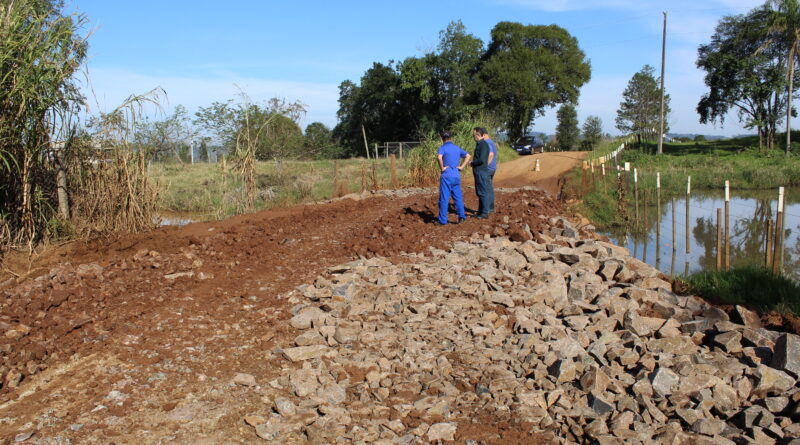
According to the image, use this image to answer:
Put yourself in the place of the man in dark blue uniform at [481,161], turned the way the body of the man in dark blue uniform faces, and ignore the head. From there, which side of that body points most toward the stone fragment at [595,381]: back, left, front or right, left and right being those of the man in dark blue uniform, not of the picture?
left

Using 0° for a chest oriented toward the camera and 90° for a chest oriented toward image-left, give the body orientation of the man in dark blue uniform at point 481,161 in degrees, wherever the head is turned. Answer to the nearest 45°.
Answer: approximately 90°

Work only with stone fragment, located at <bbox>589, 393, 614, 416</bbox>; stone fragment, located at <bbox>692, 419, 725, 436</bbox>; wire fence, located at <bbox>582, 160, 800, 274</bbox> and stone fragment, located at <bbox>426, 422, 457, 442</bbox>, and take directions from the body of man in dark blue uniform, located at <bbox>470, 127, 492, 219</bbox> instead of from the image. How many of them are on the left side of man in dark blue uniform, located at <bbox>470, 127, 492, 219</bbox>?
3

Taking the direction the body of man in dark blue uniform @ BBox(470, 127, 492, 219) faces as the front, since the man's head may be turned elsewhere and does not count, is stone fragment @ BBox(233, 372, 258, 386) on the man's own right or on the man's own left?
on the man's own left

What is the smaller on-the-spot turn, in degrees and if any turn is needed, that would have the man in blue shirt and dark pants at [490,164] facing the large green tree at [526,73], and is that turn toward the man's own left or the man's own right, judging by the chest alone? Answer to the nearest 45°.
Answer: approximately 90° to the man's own right

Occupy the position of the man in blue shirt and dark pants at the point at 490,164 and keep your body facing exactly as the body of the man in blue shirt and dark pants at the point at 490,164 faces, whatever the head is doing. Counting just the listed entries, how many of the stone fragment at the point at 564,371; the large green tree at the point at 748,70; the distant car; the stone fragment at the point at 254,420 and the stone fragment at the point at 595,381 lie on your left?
3

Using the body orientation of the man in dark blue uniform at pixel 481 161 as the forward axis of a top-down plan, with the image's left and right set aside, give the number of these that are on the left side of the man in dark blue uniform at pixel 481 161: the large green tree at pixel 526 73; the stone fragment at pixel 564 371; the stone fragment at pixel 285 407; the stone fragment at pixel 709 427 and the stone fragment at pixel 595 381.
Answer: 4

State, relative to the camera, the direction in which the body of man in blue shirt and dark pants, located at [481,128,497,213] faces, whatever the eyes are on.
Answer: to the viewer's left

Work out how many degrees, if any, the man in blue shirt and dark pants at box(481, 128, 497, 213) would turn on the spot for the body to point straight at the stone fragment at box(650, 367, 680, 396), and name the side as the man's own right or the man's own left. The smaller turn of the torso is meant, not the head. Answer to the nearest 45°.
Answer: approximately 90° to the man's own left

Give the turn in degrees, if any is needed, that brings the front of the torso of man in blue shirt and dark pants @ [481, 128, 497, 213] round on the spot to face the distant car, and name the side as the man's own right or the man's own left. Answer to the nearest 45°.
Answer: approximately 90° to the man's own right

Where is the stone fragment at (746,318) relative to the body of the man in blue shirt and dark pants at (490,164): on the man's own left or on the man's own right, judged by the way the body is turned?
on the man's own left

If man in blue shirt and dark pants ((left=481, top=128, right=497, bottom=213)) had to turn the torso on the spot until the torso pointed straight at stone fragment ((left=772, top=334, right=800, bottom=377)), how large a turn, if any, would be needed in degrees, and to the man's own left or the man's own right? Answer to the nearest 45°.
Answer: approximately 135° to the man's own left

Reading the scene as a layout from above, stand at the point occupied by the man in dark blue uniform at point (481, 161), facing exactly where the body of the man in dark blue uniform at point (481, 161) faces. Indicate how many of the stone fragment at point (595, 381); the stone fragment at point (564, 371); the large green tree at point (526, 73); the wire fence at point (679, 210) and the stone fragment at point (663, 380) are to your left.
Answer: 3
